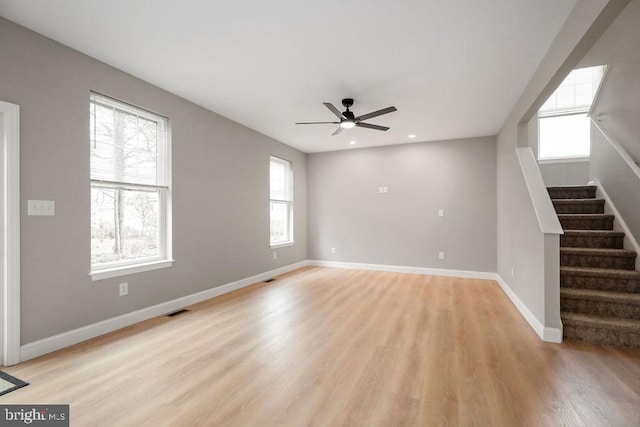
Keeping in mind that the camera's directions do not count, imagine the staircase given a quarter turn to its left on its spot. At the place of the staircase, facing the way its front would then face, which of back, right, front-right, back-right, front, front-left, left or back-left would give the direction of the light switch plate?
back-right

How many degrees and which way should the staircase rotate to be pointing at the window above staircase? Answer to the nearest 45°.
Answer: approximately 180°

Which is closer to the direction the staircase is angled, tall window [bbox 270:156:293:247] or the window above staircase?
the tall window

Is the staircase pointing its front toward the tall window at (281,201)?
no

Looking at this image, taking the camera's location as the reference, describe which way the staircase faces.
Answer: facing the viewer
